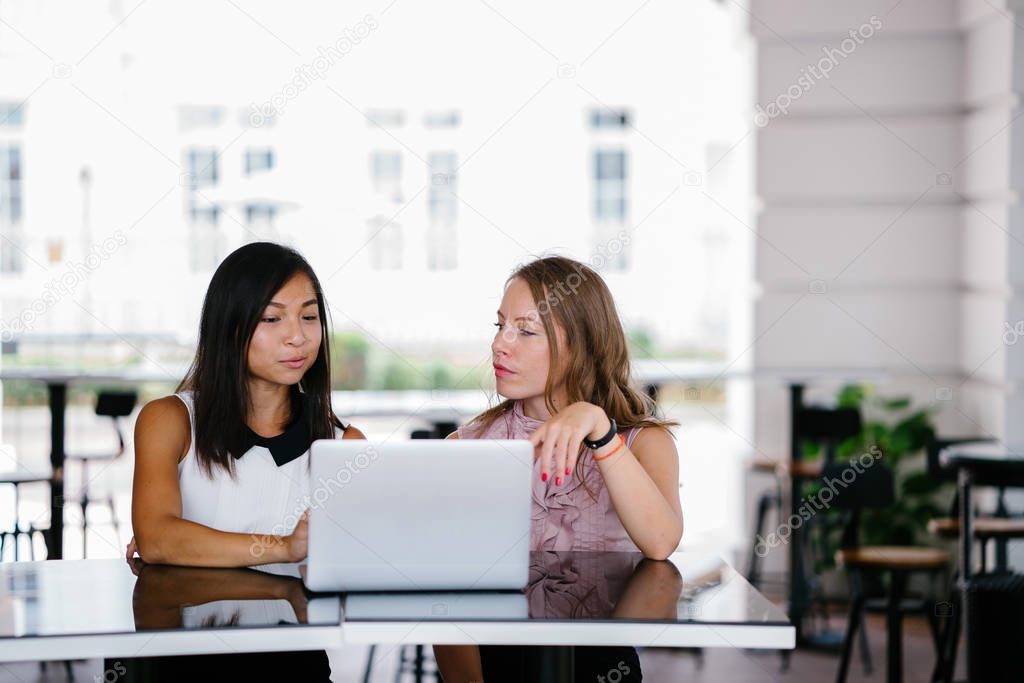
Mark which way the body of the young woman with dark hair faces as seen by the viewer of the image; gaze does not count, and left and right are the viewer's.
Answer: facing the viewer and to the right of the viewer

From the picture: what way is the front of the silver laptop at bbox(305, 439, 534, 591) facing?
away from the camera

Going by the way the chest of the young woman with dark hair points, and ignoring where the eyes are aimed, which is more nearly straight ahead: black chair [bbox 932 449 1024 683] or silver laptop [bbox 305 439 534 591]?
the silver laptop

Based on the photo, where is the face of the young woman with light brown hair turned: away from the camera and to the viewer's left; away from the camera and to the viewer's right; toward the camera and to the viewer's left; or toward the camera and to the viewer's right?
toward the camera and to the viewer's left

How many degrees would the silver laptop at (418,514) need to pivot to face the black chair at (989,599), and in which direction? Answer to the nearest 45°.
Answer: approximately 45° to its right

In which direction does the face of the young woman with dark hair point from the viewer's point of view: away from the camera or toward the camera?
toward the camera

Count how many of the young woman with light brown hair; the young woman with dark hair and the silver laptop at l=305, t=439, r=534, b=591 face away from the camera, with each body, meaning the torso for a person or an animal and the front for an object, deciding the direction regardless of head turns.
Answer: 1

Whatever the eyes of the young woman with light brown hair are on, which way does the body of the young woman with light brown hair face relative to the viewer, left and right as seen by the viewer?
facing the viewer and to the left of the viewer

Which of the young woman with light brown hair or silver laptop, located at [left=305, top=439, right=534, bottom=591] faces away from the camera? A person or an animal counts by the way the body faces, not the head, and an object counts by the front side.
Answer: the silver laptop
